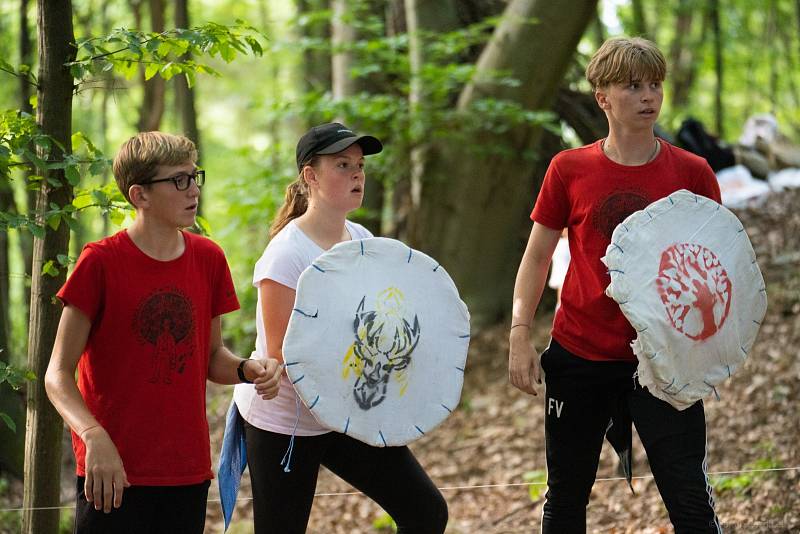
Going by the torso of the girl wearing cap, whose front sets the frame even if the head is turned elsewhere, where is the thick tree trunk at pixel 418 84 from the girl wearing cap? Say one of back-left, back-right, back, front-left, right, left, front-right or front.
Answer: back-left

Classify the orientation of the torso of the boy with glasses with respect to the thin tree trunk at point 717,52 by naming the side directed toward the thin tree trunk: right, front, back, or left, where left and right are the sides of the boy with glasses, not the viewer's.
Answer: left

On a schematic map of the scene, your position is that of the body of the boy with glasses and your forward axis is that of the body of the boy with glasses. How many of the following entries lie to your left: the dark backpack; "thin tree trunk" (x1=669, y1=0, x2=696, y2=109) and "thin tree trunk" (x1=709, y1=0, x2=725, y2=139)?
3

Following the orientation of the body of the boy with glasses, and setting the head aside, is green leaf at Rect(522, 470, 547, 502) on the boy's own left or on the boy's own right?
on the boy's own left

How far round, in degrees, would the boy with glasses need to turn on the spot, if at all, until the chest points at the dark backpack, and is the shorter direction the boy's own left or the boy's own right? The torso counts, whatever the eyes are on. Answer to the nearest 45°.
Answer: approximately 90° to the boy's own left

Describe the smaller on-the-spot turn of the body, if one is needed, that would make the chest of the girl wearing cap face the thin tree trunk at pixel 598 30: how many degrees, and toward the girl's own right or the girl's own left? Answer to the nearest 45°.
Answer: approximately 135° to the girl's own left

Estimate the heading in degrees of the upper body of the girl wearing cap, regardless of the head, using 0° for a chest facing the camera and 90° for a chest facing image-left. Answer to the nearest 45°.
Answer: approximately 315°

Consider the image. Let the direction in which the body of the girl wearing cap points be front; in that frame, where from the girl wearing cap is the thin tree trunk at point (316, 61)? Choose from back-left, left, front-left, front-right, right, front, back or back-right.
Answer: back-left

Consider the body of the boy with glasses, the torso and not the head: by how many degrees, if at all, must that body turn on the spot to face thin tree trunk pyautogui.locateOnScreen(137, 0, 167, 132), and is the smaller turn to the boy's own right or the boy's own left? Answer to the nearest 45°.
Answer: approximately 135° to the boy's own left
